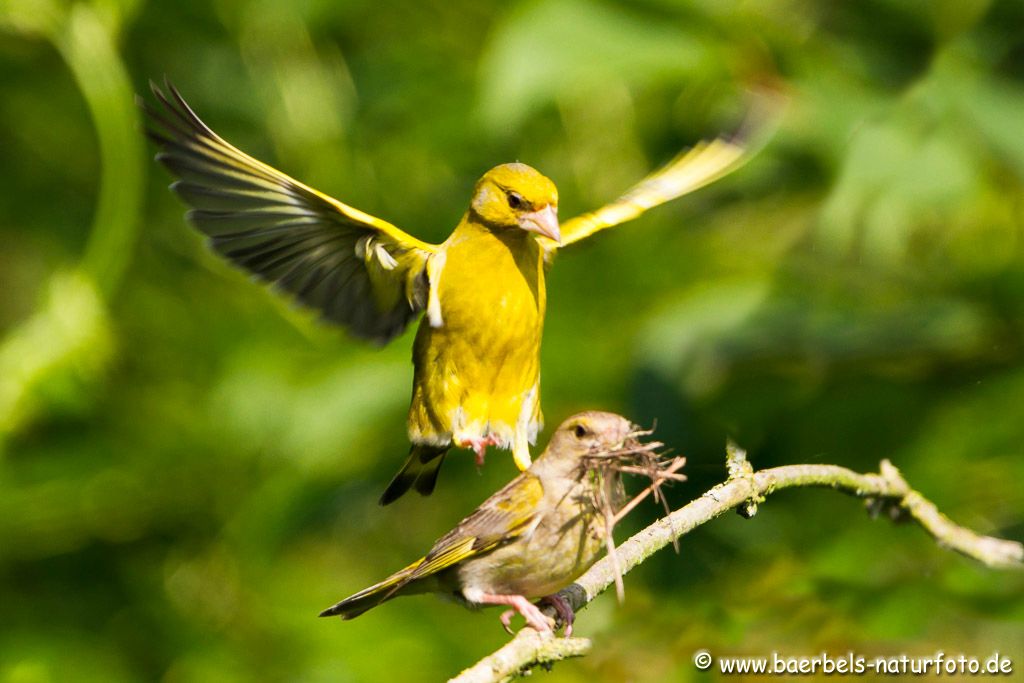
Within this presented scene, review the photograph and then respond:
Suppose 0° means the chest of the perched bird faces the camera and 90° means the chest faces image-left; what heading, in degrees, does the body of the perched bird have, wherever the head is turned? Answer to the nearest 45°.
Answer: approximately 270°

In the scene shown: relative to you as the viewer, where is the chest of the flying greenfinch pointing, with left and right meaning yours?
facing the viewer and to the right of the viewer

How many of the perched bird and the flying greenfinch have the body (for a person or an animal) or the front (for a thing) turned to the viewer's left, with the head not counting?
0
